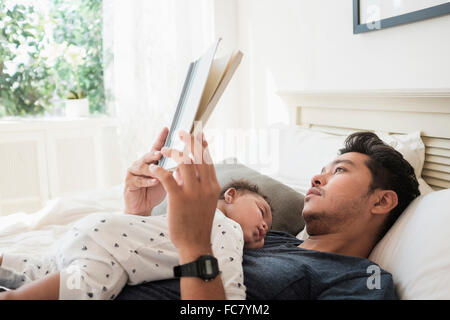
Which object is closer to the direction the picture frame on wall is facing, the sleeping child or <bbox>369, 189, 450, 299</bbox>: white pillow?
the sleeping child

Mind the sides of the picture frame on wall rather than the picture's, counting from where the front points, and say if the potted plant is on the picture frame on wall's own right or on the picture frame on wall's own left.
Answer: on the picture frame on wall's own right

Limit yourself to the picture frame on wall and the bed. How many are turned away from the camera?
0

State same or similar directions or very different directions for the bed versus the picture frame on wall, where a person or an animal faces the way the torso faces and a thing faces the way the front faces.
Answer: same or similar directions

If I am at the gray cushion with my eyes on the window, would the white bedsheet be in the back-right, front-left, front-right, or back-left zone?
front-left

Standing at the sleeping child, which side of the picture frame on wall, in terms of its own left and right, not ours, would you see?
front

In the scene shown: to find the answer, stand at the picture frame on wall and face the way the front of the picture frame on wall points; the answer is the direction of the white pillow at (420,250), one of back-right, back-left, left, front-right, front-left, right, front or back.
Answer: front-left

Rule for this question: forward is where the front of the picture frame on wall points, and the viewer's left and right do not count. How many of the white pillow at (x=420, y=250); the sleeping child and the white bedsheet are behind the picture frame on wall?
0

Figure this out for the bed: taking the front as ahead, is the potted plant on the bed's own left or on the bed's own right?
on the bed's own right

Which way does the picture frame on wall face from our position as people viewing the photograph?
facing the viewer and to the left of the viewer

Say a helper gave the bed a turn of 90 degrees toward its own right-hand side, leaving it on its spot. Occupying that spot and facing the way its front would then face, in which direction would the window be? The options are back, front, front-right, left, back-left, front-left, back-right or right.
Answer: front

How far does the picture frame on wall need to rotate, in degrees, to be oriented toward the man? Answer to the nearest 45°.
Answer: approximately 45° to its left
